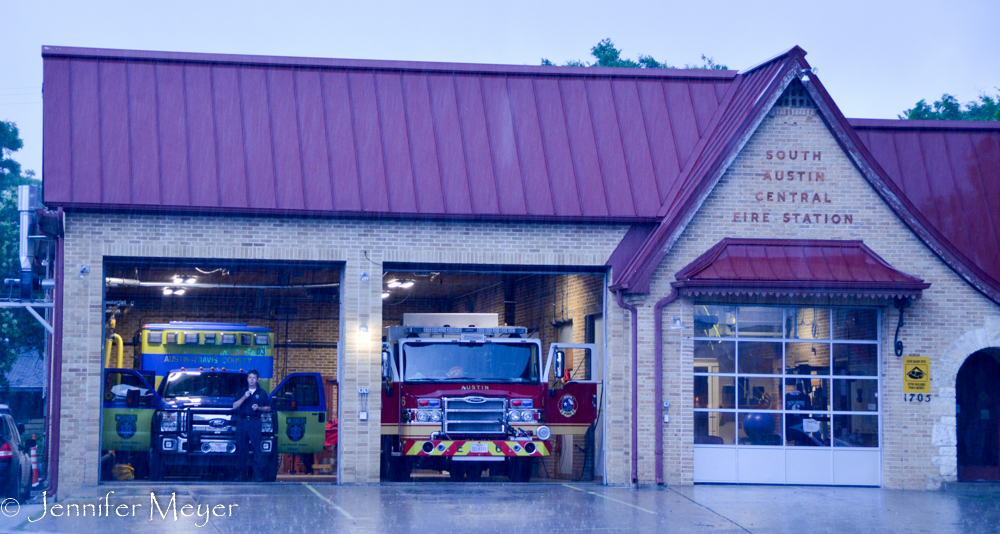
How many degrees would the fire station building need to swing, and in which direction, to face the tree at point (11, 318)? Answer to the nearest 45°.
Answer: approximately 135° to its right

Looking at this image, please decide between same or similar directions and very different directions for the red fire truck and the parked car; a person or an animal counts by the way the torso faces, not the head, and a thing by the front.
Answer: very different directions

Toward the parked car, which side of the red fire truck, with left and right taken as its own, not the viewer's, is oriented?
right

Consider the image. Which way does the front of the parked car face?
away from the camera

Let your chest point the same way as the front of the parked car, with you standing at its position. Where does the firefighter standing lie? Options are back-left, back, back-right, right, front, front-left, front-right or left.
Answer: right

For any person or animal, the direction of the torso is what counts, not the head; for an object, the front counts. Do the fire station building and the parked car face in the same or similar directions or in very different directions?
very different directions

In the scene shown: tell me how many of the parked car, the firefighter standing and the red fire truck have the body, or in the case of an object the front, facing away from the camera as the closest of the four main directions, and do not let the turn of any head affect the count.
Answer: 1

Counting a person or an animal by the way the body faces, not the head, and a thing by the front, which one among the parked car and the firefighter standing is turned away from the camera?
the parked car

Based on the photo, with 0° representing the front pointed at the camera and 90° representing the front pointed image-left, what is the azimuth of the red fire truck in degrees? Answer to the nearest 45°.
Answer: approximately 0°

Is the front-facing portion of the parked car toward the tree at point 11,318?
yes

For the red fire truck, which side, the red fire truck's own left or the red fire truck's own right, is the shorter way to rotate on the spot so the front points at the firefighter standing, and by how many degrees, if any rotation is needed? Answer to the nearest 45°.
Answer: approximately 90° to the red fire truck's own right

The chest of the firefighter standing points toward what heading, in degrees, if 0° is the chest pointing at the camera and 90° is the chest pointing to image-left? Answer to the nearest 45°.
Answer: approximately 0°
